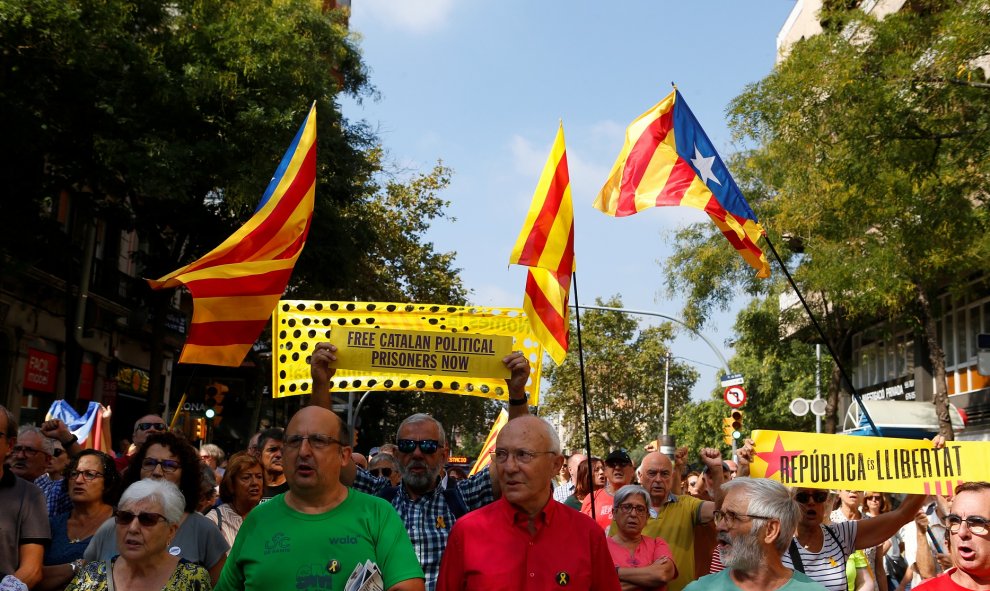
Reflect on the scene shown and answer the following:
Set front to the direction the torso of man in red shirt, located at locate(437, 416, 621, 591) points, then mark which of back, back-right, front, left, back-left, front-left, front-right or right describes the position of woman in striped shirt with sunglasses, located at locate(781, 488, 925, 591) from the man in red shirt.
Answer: back-left

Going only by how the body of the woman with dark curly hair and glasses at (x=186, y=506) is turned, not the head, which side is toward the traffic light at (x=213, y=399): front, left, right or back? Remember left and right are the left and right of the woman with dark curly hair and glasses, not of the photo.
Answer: back

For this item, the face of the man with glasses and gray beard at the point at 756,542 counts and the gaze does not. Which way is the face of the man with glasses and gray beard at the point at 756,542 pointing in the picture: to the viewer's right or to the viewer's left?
to the viewer's left

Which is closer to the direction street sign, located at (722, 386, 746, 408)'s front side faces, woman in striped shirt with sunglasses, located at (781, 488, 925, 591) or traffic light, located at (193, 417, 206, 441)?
the woman in striped shirt with sunglasses

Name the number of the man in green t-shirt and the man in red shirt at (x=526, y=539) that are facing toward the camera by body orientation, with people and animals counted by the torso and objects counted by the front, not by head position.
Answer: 2

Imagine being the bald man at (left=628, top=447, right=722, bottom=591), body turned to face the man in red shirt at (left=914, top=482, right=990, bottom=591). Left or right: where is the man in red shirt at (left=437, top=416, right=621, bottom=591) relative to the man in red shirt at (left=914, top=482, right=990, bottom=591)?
right

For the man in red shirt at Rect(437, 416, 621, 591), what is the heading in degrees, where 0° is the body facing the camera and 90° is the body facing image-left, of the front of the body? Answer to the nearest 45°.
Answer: approximately 0°

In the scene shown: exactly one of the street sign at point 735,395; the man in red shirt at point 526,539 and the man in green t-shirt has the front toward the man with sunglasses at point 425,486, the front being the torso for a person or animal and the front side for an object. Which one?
the street sign

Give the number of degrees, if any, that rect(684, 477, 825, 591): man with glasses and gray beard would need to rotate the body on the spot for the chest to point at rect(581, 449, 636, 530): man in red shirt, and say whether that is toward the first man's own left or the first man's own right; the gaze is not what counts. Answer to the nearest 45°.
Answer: approximately 135° to the first man's own right
